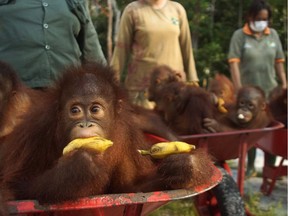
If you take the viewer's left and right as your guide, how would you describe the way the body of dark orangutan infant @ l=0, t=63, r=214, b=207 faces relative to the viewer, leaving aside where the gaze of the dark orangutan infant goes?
facing the viewer

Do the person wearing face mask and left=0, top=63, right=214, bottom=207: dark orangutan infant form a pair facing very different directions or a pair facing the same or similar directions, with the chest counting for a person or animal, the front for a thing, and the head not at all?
same or similar directions

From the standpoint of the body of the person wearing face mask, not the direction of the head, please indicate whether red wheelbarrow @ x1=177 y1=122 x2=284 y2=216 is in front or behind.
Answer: in front

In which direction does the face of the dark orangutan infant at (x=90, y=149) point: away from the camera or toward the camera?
toward the camera

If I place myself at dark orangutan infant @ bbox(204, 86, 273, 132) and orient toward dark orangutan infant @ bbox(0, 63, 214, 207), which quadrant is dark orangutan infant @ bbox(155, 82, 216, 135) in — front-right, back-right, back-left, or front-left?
front-right

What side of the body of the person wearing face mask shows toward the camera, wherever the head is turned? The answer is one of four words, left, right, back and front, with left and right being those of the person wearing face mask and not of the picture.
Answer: front

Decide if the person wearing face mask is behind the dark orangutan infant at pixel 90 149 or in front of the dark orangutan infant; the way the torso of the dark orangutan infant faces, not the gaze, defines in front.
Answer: behind

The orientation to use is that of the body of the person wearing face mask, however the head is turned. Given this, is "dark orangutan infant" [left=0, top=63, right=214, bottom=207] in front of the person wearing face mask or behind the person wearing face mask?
in front
